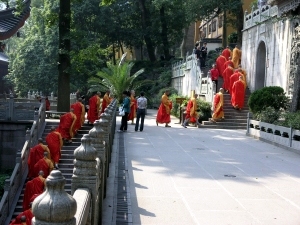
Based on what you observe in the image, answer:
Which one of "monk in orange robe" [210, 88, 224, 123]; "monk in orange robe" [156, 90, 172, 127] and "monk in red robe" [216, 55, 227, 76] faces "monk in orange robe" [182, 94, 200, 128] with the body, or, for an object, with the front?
"monk in orange robe" [156, 90, 172, 127]

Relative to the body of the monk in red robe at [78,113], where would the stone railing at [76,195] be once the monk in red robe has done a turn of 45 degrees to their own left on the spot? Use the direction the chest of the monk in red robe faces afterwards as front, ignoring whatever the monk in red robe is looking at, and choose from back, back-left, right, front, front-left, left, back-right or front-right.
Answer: back

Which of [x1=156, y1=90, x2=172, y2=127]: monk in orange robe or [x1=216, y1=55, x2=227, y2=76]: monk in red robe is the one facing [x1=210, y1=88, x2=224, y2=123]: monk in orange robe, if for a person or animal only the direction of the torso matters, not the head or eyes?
[x1=156, y1=90, x2=172, y2=127]: monk in orange robe

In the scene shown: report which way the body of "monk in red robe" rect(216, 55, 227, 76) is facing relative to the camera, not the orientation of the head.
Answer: away from the camera

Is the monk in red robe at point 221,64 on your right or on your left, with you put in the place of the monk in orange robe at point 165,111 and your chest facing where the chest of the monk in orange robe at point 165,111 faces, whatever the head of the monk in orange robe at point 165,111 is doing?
on your left

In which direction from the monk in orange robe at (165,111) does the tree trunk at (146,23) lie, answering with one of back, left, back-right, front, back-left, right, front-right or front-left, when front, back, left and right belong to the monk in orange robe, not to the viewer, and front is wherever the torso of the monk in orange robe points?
left
